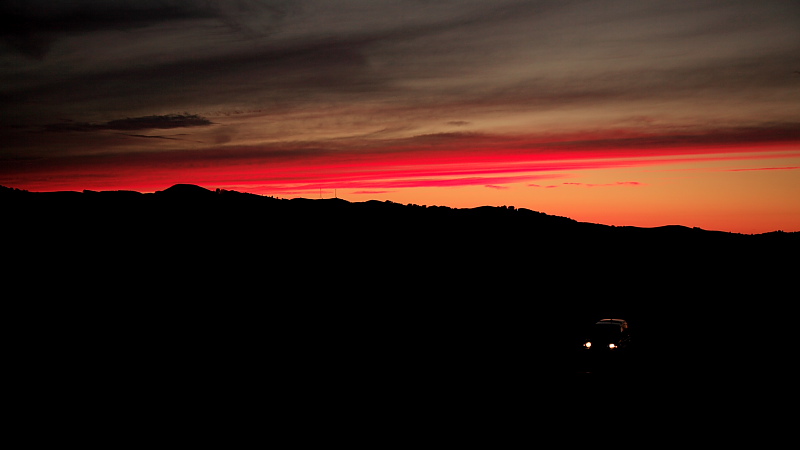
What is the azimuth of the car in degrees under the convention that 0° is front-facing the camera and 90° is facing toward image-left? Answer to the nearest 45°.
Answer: approximately 45°
